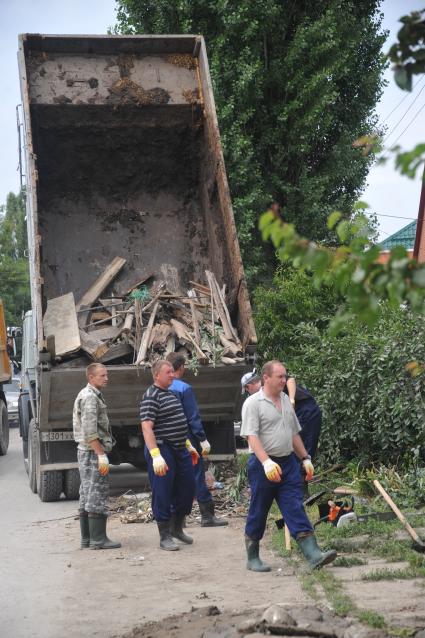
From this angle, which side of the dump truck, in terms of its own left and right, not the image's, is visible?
back

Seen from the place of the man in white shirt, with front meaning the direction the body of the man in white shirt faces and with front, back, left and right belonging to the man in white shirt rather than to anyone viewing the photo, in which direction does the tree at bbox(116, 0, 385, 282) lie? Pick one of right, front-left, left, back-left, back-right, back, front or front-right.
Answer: back-left

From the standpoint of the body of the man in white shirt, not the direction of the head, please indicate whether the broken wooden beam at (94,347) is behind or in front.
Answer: behind

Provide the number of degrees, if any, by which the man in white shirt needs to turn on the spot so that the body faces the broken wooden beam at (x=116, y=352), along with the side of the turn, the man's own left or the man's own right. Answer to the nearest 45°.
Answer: approximately 180°

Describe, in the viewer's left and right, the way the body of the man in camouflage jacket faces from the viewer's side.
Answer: facing to the right of the viewer

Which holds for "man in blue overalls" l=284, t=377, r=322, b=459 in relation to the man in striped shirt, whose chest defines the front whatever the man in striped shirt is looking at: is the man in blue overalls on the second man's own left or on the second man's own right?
on the second man's own left

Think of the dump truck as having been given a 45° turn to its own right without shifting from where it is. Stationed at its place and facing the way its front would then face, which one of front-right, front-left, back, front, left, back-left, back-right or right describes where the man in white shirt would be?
back-right

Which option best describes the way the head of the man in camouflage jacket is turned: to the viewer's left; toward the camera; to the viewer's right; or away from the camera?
to the viewer's right

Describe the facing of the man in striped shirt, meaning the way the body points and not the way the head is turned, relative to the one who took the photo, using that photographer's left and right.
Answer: facing the viewer and to the right of the viewer

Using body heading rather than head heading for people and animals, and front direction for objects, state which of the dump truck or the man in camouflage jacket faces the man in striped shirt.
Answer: the man in camouflage jacket
